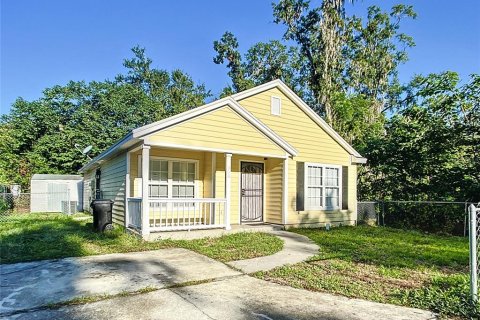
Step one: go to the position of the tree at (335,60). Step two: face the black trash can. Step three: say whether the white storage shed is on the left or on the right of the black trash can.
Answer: right

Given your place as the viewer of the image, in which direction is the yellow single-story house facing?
facing the viewer and to the right of the viewer

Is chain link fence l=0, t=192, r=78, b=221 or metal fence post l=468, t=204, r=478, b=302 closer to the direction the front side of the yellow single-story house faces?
the metal fence post
